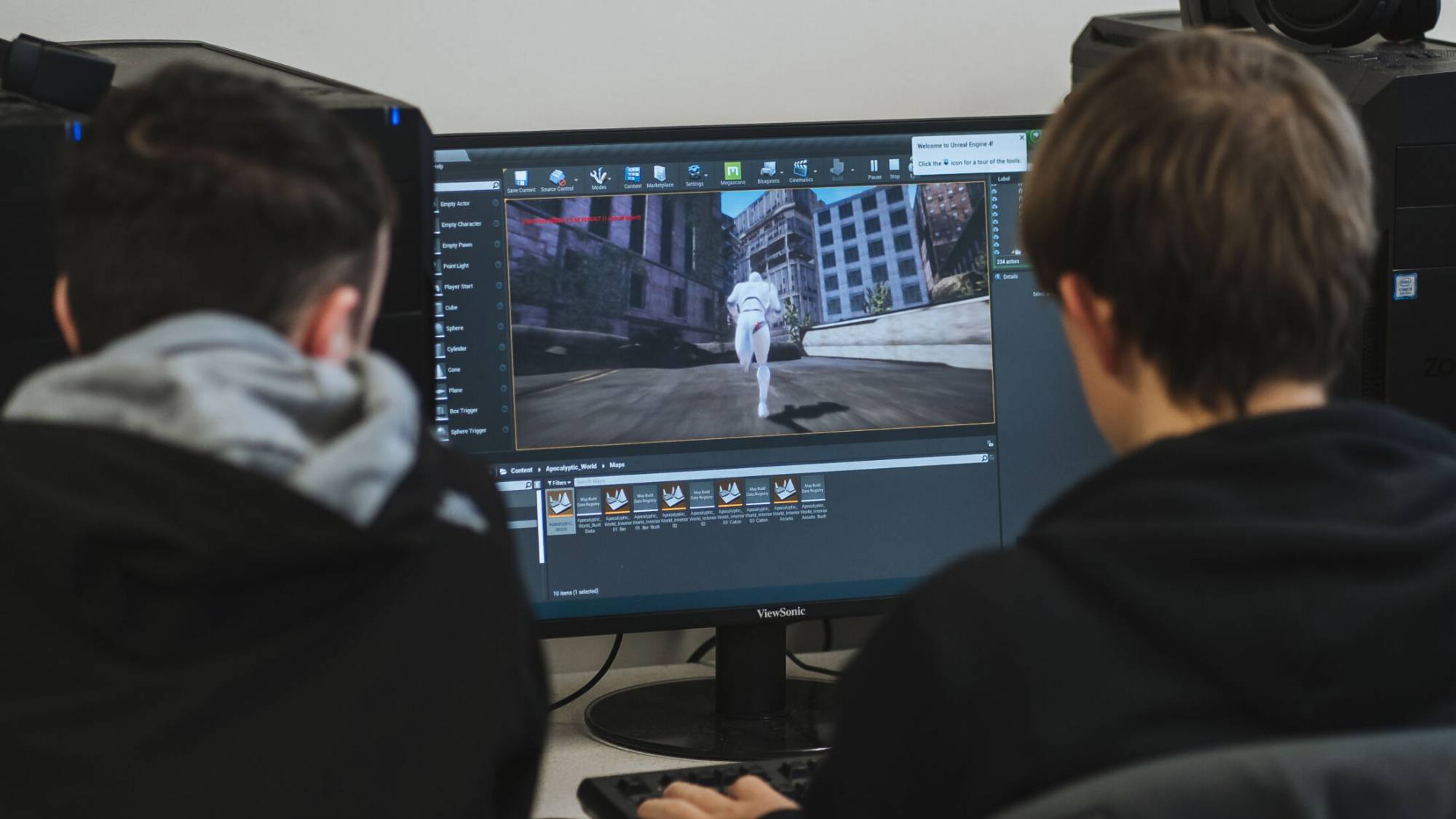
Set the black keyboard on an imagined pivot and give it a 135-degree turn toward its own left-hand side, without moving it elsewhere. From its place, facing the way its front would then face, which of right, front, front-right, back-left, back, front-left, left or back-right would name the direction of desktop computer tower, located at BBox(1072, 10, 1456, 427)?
front-right

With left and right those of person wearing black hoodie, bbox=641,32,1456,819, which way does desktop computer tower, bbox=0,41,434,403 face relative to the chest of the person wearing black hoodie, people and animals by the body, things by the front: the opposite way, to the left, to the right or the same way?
the opposite way

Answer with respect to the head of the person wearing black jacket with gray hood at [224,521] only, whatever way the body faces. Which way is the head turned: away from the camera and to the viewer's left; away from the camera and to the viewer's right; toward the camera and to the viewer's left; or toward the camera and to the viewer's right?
away from the camera and to the viewer's right

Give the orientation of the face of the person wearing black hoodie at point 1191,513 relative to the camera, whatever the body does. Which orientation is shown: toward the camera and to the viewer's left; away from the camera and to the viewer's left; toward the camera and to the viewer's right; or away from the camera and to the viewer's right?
away from the camera and to the viewer's left

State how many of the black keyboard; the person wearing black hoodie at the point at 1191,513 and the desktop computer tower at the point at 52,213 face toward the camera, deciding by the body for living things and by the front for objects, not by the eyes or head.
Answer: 2

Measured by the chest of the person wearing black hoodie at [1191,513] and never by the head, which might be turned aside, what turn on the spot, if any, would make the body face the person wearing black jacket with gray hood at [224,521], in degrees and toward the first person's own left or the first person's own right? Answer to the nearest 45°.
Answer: approximately 45° to the first person's own left

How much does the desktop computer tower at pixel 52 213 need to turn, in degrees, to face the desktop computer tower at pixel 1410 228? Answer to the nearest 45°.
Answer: approximately 90° to its left

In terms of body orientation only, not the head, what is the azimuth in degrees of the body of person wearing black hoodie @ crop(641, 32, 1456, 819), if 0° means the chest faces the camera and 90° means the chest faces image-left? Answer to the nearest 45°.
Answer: approximately 135°

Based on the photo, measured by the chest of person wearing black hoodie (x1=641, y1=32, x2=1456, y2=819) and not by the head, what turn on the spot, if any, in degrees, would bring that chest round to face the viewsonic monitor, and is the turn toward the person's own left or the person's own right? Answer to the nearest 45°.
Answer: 0° — they already face it
